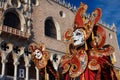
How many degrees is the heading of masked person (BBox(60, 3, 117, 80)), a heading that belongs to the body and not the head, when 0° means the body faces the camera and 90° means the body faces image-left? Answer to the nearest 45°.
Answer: approximately 45°
